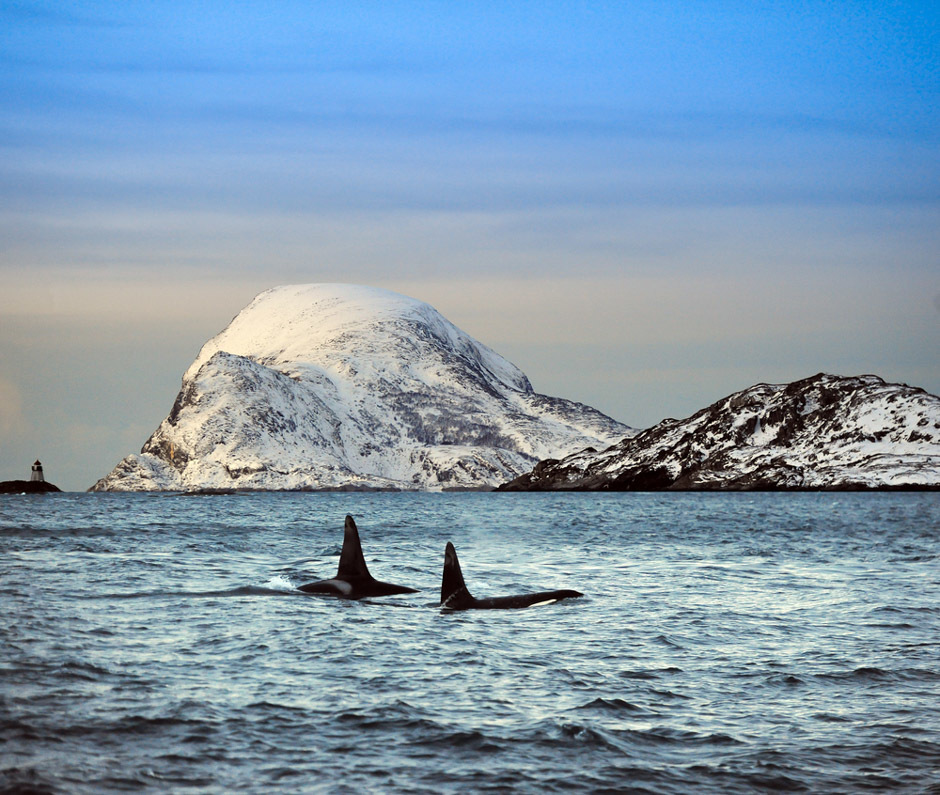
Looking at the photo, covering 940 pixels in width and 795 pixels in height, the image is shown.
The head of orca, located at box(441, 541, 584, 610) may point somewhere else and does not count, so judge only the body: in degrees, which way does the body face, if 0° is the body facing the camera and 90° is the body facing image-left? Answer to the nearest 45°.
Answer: approximately 270°

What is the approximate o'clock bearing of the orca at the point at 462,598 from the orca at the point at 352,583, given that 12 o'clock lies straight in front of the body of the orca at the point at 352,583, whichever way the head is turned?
the orca at the point at 462,598 is roughly at 2 o'clock from the orca at the point at 352,583.

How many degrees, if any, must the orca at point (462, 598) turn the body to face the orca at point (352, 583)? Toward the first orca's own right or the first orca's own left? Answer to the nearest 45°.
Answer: approximately 135° to the first orca's own left

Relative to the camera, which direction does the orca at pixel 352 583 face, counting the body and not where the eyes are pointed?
to the viewer's right

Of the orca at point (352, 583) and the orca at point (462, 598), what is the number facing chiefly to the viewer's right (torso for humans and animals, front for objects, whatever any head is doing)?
2
